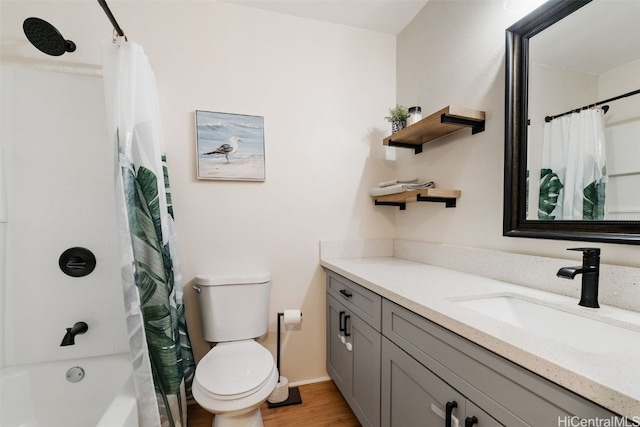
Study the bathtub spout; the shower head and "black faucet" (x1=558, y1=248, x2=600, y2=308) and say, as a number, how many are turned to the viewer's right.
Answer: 0

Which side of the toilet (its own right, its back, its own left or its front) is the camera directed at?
front

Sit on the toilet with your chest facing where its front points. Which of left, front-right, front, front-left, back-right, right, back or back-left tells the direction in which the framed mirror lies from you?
front-left

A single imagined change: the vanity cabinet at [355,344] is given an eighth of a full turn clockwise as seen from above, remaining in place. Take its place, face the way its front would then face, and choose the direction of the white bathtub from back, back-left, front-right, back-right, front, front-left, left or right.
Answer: front

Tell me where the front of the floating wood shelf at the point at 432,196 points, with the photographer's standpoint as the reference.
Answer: facing the viewer and to the left of the viewer

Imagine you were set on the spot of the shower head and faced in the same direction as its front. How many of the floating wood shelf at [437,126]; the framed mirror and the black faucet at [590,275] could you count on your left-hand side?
3

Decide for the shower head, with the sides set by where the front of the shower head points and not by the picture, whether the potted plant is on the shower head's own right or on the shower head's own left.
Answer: on the shower head's own left

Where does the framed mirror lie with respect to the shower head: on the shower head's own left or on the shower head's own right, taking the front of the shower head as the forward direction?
on the shower head's own left

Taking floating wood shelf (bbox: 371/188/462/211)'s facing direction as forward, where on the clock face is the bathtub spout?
The bathtub spout is roughly at 1 o'clock from the floating wood shelf.

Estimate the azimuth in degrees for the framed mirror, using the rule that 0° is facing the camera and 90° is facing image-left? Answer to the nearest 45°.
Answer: approximately 45°

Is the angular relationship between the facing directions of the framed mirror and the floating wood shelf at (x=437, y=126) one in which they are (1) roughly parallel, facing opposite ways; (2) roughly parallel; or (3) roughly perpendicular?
roughly parallel

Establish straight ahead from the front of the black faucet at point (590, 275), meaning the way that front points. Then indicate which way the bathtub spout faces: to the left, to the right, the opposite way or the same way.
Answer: to the left

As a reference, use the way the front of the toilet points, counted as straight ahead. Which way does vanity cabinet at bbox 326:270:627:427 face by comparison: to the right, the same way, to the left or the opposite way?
to the right

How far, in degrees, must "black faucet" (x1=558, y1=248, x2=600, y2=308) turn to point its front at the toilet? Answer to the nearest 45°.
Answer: approximately 45° to its right

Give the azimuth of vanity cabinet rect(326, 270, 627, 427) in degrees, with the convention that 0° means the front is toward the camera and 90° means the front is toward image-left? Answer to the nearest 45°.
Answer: approximately 45°

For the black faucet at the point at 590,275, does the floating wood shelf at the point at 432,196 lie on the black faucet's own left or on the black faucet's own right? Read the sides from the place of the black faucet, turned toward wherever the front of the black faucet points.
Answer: on the black faucet's own right
